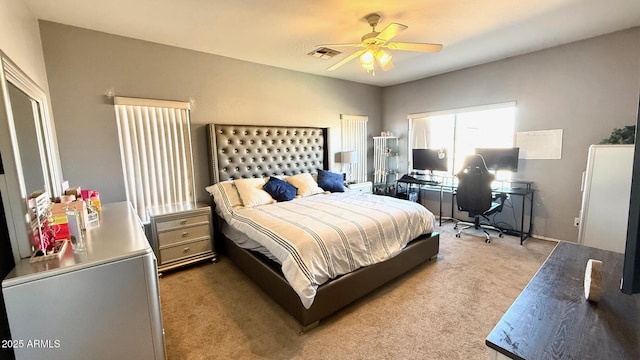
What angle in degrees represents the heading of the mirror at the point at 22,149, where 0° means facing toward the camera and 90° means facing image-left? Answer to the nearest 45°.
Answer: approximately 270°

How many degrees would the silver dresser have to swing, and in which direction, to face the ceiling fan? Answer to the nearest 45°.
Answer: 0° — it already faces it

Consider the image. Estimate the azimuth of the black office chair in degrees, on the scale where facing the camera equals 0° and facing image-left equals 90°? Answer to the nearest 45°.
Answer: approximately 225°

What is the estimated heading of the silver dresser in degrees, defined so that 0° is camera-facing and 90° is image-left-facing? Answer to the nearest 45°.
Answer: approximately 270°

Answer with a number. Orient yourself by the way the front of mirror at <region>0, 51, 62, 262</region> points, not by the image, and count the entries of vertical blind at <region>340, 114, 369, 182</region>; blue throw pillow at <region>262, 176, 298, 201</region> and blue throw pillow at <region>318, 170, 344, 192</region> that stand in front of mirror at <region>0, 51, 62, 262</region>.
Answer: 3

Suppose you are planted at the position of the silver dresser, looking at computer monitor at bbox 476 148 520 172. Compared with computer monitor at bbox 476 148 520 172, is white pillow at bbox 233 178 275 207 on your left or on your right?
left
